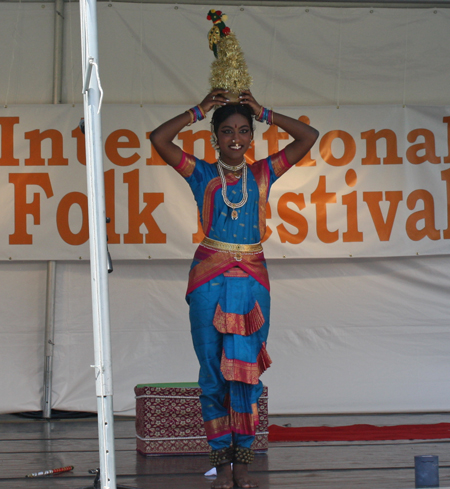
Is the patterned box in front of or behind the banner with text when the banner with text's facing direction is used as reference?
in front

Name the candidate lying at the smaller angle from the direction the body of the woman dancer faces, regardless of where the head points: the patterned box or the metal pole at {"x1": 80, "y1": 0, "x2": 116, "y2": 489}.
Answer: the metal pole

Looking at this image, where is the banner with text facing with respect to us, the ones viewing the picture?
facing the viewer

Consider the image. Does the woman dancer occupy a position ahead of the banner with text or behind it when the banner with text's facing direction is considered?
ahead

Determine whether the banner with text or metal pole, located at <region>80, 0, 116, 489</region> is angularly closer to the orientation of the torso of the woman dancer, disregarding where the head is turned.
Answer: the metal pole

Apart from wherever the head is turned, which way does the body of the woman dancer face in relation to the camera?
toward the camera

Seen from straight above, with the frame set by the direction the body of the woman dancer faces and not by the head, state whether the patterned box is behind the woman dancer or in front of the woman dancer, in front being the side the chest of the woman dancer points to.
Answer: behind

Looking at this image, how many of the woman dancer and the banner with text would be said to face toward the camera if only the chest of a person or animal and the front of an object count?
2

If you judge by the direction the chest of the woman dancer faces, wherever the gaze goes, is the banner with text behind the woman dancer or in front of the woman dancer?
behind
